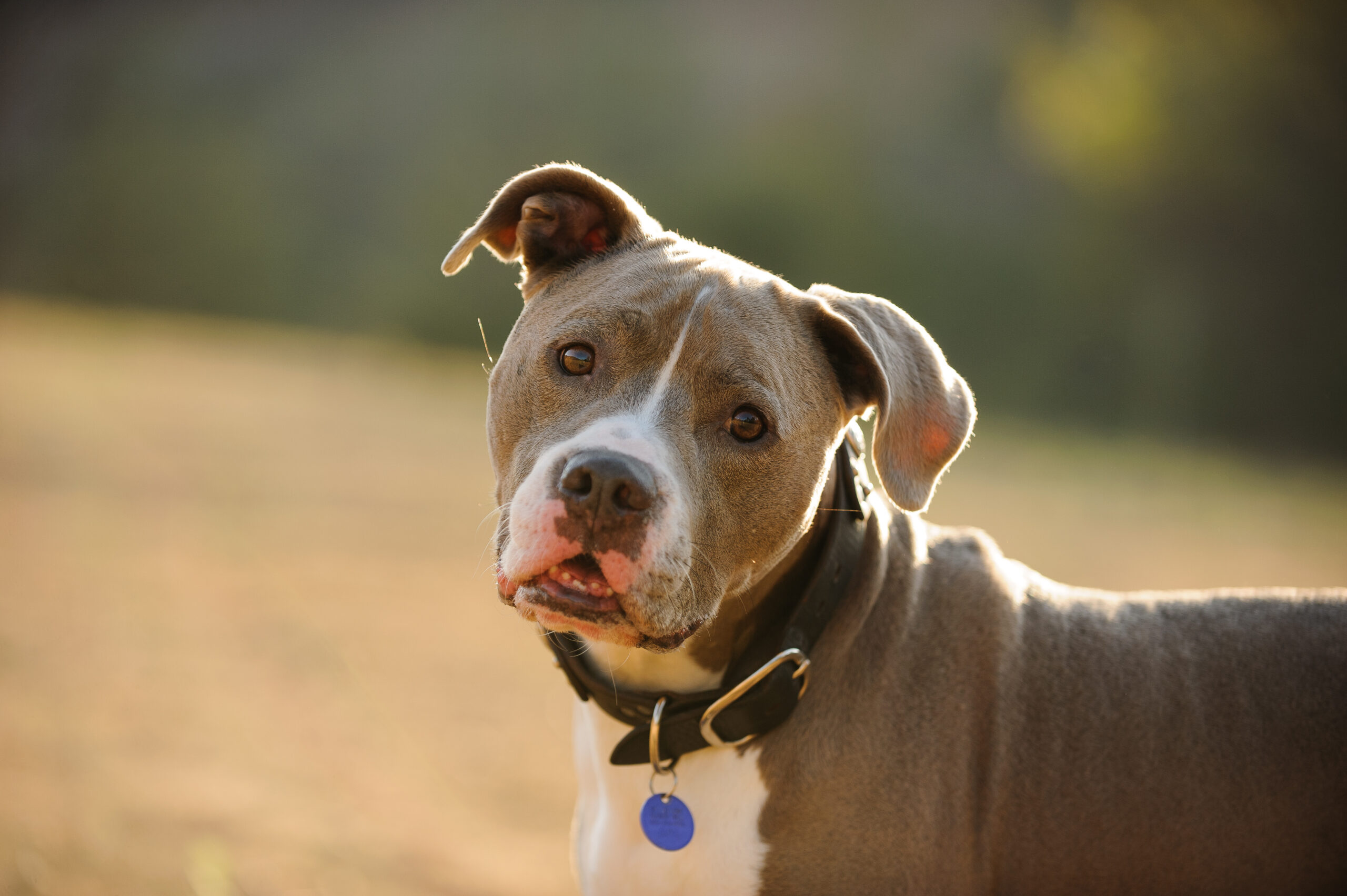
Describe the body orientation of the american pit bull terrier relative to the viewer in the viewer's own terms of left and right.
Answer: facing the viewer and to the left of the viewer
